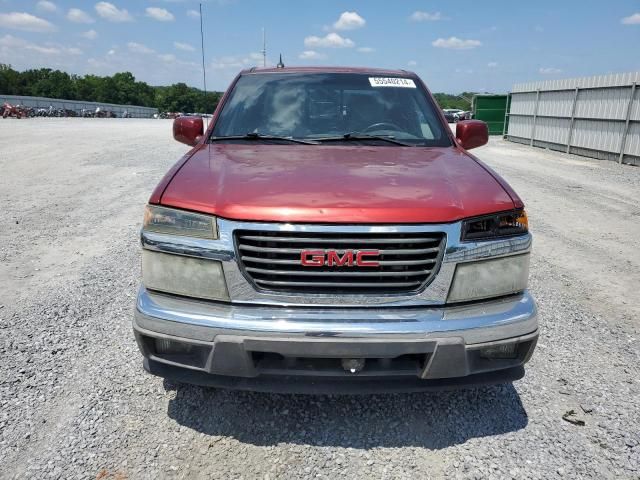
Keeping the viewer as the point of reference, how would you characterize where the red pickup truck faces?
facing the viewer

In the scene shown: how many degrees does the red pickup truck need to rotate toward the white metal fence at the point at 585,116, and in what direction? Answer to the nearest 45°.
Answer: approximately 135° to its left

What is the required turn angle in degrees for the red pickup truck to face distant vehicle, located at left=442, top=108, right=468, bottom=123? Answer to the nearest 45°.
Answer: approximately 180°
